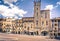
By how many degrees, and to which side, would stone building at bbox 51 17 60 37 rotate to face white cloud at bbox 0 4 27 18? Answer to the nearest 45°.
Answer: approximately 90° to its right

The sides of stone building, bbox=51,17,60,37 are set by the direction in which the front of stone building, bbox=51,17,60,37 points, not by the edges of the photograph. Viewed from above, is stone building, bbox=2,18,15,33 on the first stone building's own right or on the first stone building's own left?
on the first stone building's own right

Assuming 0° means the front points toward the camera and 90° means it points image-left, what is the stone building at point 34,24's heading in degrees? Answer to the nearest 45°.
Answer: approximately 0°

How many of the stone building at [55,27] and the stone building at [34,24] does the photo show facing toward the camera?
2

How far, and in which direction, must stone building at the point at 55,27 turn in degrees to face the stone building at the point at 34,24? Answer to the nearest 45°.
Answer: approximately 90° to its right

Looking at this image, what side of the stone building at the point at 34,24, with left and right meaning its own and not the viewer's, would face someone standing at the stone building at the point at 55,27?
left
